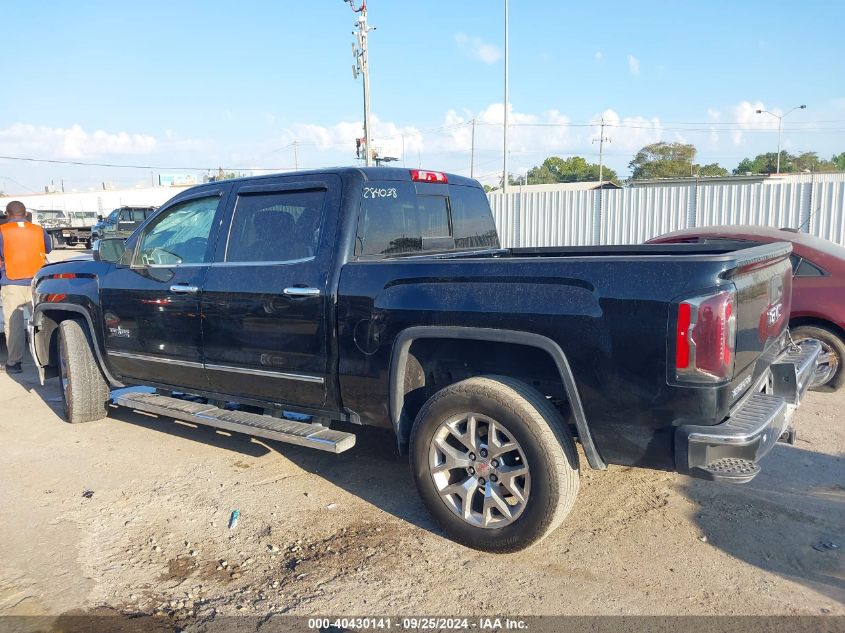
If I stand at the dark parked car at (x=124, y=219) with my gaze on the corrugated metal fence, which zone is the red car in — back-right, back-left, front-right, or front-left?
front-right

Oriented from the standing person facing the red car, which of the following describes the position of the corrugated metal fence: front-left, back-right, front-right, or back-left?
front-left

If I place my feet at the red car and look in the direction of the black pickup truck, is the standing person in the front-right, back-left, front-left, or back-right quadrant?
front-right

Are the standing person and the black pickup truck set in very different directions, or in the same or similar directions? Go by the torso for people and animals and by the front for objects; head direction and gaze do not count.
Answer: same or similar directions

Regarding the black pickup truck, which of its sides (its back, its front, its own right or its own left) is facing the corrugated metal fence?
right

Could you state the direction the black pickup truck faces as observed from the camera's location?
facing away from the viewer and to the left of the viewer

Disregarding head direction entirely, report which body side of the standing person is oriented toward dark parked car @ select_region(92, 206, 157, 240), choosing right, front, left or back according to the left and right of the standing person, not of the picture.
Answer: front

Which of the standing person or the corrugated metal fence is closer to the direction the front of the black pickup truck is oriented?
the standing person

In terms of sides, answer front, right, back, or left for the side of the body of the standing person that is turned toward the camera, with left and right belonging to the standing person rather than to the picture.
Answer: back

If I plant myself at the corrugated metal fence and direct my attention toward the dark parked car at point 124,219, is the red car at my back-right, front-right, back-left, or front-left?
back-left

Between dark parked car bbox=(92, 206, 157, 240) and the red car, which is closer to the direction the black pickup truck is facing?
the dark parked car

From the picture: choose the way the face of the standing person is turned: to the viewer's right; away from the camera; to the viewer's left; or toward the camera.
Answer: away from the camera

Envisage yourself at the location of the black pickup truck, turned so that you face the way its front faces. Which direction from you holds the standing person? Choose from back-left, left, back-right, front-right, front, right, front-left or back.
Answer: front

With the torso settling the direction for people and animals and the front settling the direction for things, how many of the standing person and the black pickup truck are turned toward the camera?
0

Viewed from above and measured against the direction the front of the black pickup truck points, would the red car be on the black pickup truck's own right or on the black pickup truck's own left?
on the black pickup truck's own right

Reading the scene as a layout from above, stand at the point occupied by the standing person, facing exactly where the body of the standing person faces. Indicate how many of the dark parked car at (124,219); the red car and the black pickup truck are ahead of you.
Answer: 1

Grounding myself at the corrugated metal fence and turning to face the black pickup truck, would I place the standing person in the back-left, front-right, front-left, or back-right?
front-right
